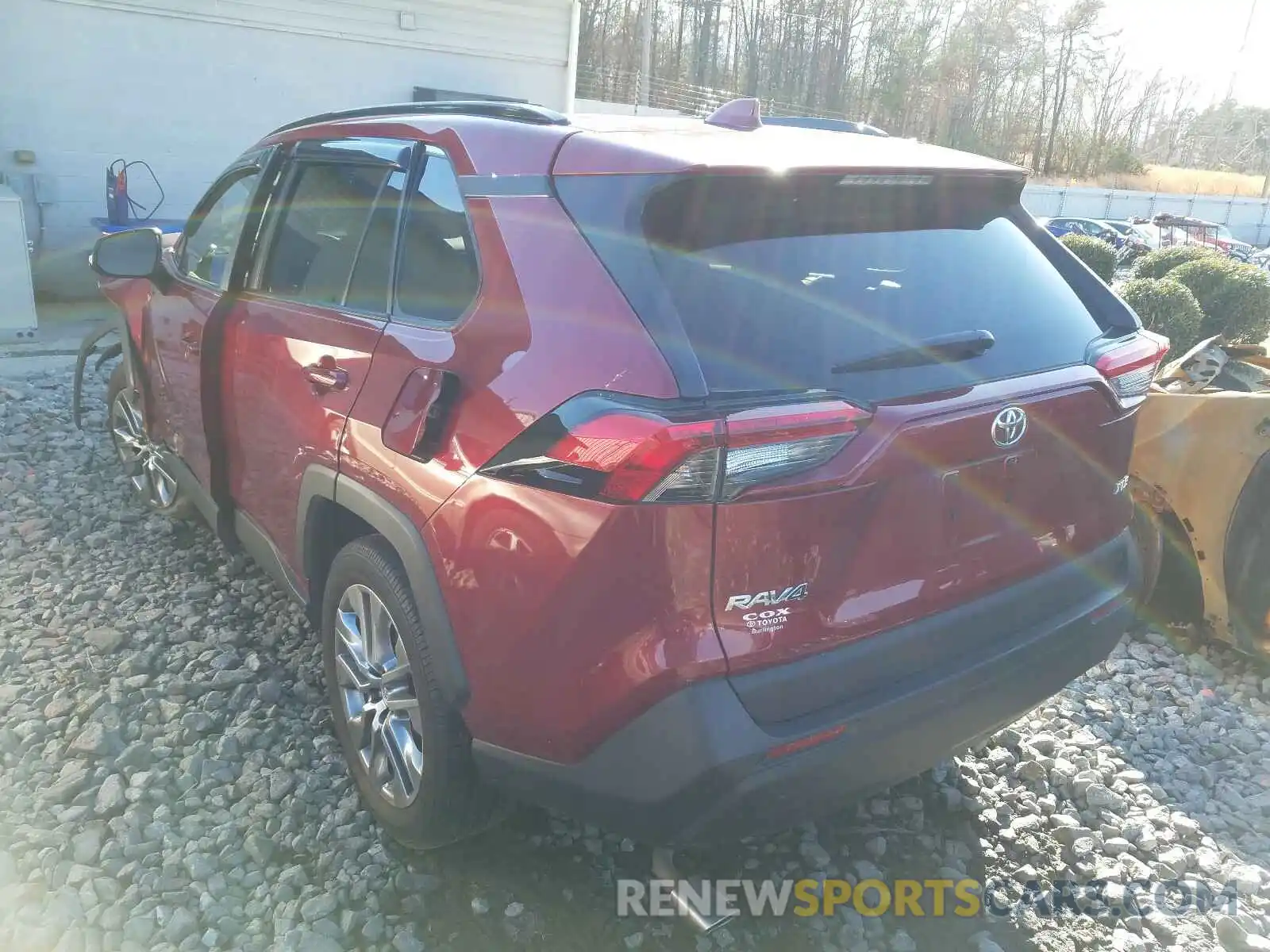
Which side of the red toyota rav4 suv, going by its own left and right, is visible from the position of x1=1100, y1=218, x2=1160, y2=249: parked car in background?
right

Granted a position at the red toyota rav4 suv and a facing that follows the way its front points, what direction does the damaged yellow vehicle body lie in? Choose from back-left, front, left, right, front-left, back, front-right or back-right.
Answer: right

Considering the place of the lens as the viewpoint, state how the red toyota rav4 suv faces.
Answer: facing away from the viewer and to the left of the viewer

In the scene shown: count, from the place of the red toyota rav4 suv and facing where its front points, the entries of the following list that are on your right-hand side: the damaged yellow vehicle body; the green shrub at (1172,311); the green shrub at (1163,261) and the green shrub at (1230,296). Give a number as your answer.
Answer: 4

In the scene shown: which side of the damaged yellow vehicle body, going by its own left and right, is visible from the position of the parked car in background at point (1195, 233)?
right

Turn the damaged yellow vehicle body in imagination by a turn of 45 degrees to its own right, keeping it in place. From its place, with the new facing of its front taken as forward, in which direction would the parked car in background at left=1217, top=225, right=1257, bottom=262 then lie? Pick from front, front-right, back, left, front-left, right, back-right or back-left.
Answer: front-right

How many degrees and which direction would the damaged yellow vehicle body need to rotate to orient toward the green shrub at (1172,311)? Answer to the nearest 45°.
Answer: approximately 90° to its right

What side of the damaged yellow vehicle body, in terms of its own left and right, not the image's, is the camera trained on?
left

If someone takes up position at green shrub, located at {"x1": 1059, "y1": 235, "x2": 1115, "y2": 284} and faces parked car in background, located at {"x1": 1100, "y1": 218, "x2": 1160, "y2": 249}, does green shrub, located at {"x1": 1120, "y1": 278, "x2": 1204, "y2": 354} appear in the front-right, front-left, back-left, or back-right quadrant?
back-right

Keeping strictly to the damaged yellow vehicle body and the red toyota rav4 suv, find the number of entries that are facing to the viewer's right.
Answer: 0
